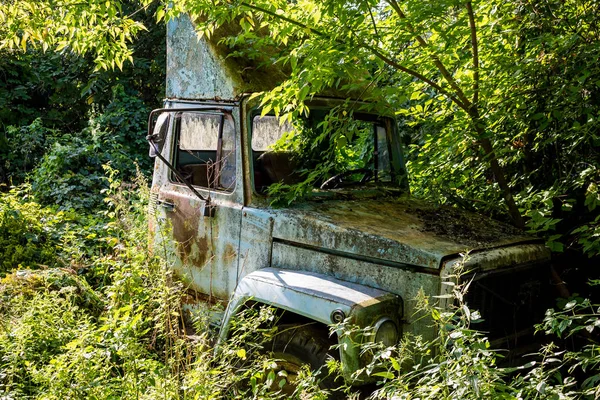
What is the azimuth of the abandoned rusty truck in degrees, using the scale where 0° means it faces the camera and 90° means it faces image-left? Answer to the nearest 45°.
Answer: approximately 315°
